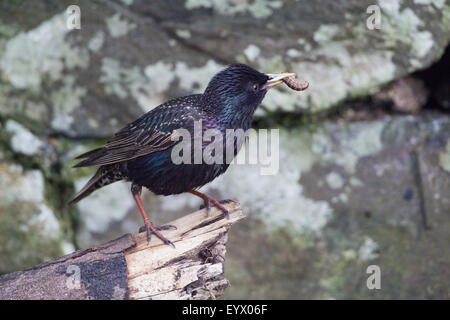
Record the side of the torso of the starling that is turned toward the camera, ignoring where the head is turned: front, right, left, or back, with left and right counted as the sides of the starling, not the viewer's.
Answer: right
